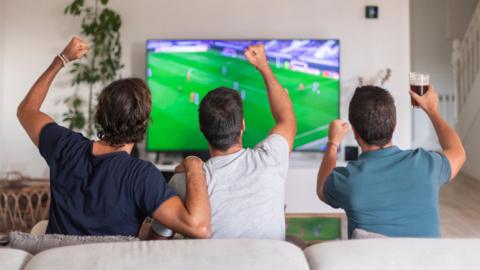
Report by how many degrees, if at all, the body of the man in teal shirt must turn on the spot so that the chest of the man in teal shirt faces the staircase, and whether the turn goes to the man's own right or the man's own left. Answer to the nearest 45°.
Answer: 0° — they already face it

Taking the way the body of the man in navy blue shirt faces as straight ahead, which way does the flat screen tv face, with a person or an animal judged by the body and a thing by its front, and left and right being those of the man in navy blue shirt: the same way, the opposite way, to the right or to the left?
the opposite way

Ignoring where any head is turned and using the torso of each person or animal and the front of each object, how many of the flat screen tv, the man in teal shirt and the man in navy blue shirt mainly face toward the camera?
1

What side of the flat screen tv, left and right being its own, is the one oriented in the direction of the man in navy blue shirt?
front

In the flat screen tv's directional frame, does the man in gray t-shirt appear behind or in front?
in front

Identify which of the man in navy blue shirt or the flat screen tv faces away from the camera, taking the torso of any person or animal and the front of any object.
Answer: the man in navy blue shirt

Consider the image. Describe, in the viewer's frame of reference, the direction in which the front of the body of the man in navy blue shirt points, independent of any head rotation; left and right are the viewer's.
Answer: facing away from the viewer

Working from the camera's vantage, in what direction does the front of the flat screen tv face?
facing the viewer

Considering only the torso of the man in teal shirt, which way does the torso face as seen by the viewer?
away from the camera

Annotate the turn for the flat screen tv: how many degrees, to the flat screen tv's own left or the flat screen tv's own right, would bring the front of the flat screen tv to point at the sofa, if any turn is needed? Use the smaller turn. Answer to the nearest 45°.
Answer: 0° — it already faces it

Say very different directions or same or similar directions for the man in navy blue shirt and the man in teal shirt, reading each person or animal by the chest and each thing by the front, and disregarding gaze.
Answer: same or similar directions

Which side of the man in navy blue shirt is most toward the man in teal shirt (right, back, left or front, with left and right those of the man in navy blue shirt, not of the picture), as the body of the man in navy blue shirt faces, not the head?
right

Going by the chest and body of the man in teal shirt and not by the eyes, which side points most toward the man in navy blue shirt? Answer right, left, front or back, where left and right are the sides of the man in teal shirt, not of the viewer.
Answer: left

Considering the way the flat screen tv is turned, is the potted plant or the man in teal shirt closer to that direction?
the man in teal shirt

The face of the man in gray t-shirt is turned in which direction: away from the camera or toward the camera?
away from the camera

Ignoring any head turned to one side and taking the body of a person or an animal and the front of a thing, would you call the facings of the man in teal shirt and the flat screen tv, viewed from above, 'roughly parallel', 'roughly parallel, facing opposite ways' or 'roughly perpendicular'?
roughly parallel, facing opposite ways
